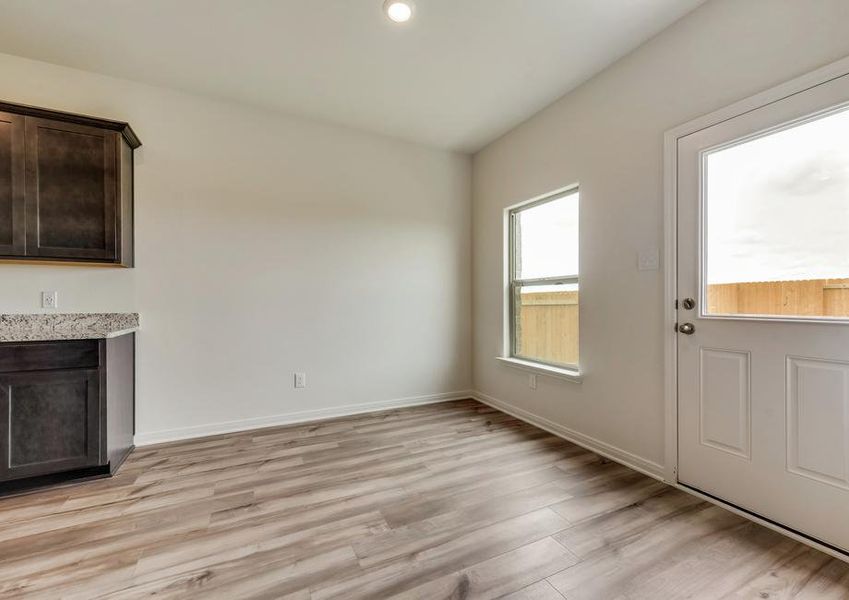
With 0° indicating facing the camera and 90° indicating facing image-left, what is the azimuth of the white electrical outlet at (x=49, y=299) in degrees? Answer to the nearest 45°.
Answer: approximately 0°

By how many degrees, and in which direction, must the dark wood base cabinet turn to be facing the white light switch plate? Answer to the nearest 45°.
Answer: approximately 45° to its left

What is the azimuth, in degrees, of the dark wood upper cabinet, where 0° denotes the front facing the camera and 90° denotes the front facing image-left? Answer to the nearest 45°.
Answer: approximately 0°
